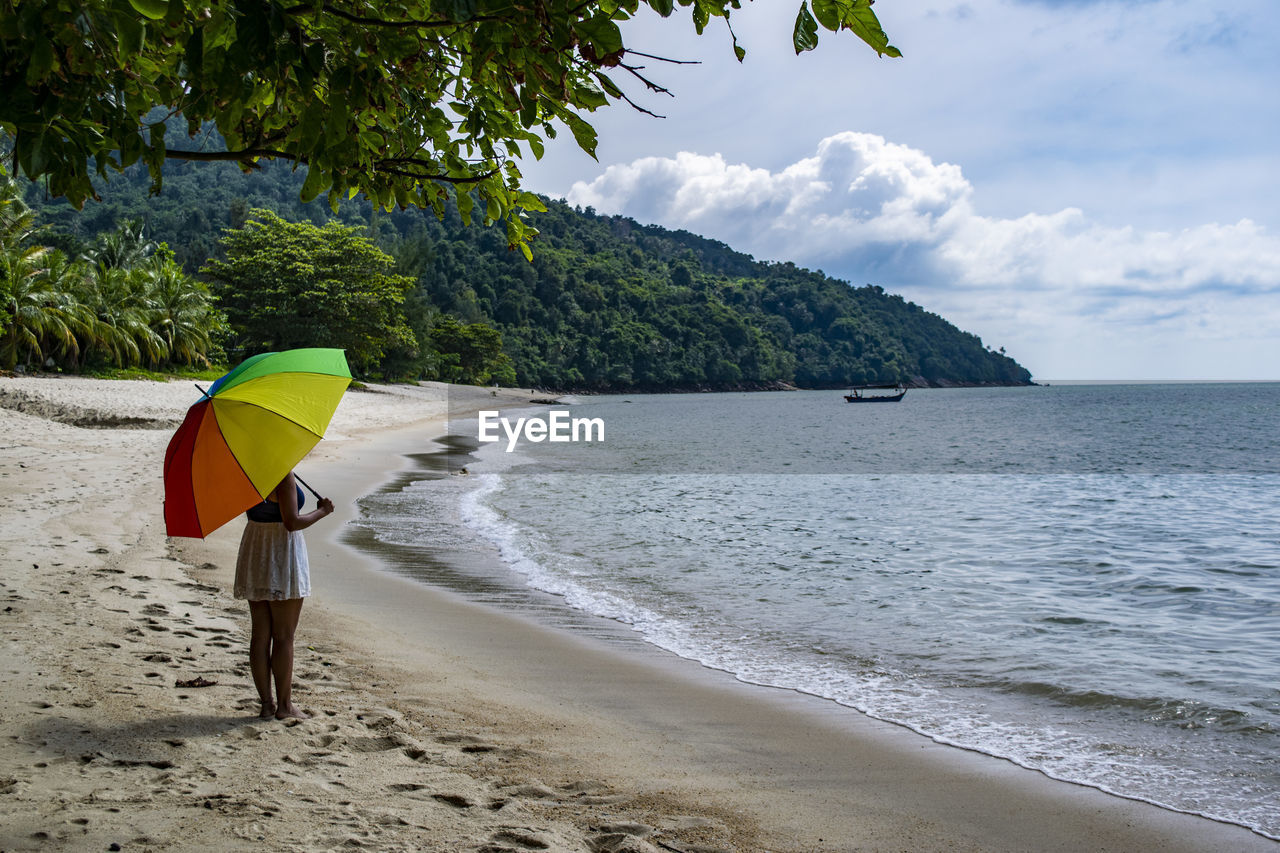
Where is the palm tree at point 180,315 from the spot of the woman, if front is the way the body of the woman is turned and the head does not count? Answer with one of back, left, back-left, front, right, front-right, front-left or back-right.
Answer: front-left

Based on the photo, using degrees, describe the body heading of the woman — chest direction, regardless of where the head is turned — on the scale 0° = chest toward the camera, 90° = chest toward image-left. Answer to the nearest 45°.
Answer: approximately 225°

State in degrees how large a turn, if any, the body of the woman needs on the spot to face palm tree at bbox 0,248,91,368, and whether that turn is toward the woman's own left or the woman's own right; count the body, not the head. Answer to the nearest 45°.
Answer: approximately 45° to the woman's own left
